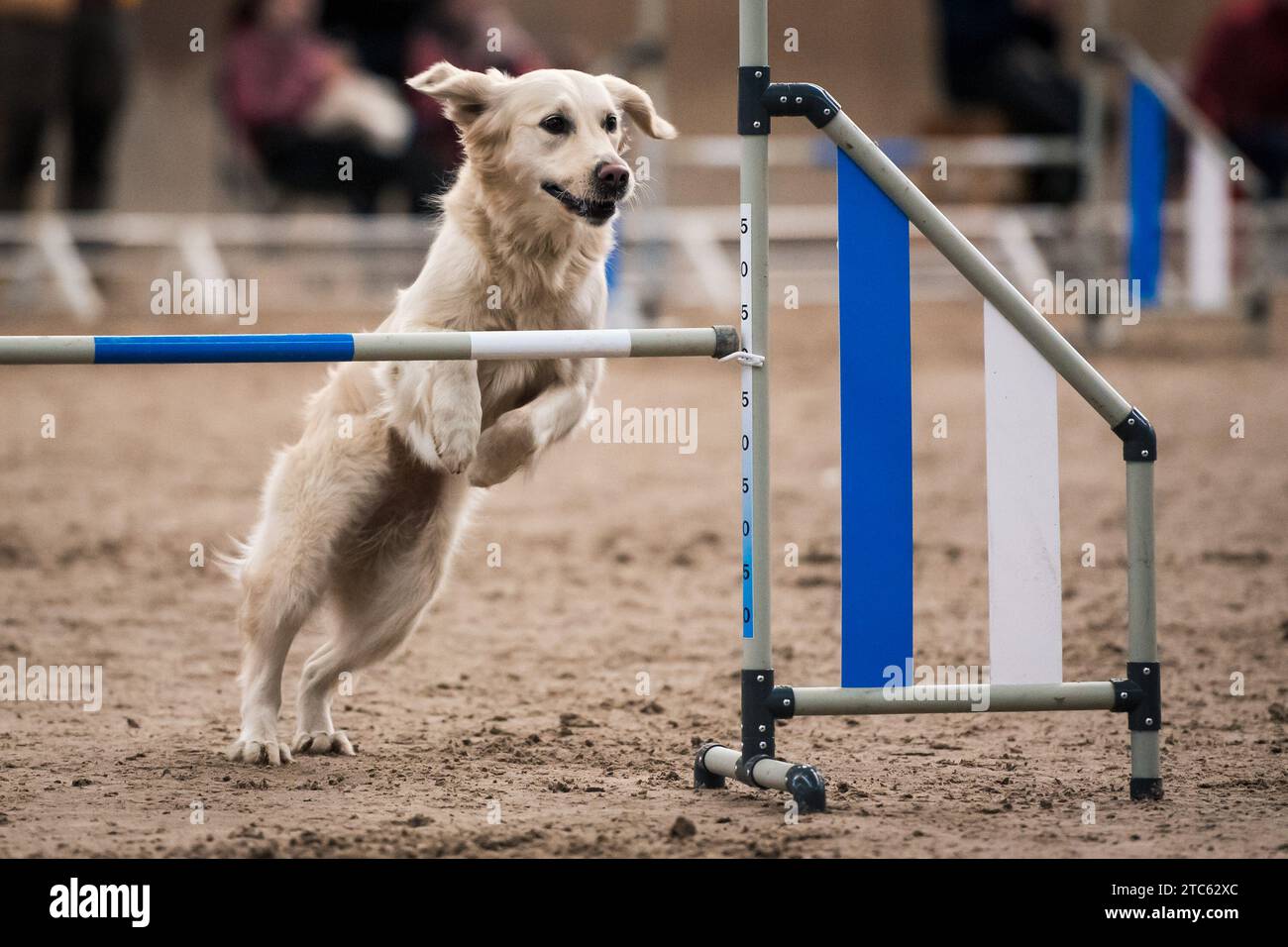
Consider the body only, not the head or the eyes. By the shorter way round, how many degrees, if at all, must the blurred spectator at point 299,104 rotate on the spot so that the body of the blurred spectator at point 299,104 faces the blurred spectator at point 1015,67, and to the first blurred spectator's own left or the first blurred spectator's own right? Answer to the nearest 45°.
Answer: approximately 45° to the first blurred spectator's own left

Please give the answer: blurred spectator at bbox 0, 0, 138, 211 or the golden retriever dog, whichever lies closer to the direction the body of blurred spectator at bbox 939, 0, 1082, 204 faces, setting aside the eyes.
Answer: the golden retriever dog

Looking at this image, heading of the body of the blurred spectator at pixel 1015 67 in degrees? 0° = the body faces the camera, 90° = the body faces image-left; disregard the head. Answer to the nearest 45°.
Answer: approximately 315°

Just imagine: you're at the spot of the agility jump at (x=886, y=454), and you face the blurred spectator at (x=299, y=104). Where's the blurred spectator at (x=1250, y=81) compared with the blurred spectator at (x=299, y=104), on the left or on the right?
right

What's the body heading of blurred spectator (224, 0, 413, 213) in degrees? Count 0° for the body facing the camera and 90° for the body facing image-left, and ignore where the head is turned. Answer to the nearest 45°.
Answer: approximately 315°

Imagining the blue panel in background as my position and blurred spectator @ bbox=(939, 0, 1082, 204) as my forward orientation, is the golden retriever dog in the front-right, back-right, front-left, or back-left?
back-left

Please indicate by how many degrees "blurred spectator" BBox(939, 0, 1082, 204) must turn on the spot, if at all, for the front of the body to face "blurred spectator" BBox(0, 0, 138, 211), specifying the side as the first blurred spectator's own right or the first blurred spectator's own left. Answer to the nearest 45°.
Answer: approximately 135° to the first blurred spectator's own right

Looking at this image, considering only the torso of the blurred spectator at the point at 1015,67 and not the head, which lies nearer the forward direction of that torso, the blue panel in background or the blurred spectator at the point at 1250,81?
the blue panel in background
